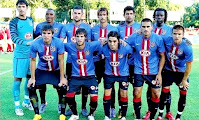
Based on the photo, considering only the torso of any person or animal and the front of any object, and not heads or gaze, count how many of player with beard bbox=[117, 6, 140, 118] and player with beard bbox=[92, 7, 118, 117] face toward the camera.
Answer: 2

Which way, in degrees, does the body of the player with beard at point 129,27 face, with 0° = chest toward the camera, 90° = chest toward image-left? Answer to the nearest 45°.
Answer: approximately 0°
